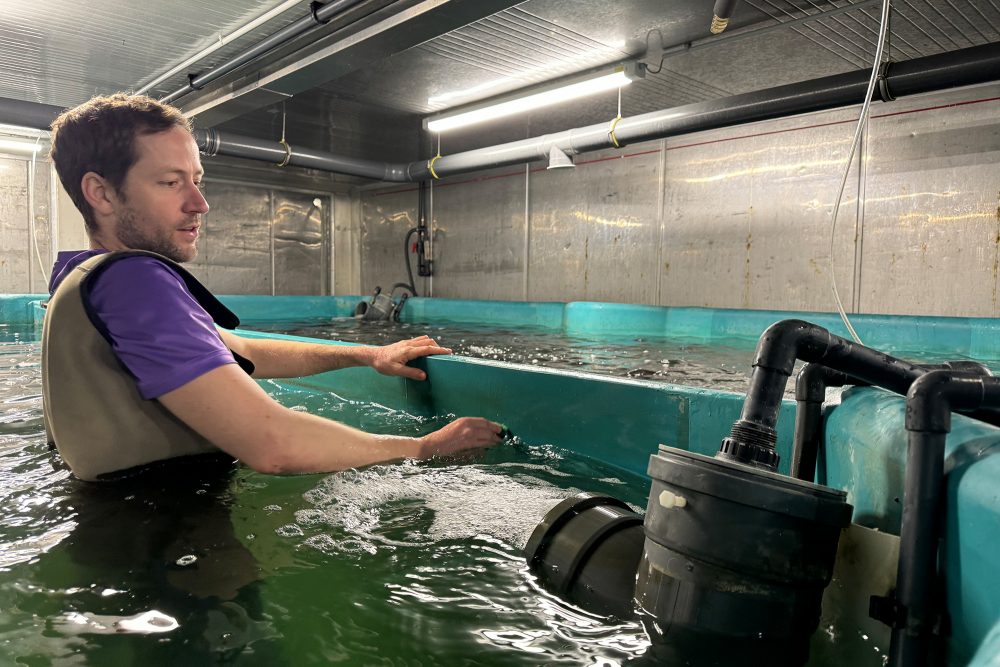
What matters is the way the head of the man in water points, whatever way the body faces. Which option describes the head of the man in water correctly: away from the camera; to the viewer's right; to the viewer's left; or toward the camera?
to the viewer's right

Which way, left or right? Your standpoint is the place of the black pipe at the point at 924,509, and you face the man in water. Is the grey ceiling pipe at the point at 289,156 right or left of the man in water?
right

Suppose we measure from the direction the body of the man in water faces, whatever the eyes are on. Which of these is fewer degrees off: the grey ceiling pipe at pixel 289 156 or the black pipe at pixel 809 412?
the black pipe

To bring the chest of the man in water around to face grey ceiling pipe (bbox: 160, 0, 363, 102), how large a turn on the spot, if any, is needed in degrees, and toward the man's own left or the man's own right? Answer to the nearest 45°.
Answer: approximately 90° to the man's own left

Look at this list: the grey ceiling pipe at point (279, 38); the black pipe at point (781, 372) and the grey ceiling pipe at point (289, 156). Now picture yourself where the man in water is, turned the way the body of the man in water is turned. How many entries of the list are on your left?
2

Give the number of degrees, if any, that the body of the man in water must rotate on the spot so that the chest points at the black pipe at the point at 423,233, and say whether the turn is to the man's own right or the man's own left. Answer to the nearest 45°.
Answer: approximately 90° to the man's own left

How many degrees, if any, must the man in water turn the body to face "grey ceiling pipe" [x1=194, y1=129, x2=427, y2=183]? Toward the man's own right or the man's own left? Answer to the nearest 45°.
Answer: approximately 90° to the man's own left

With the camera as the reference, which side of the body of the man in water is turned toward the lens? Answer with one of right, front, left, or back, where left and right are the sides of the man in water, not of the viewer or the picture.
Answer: right
